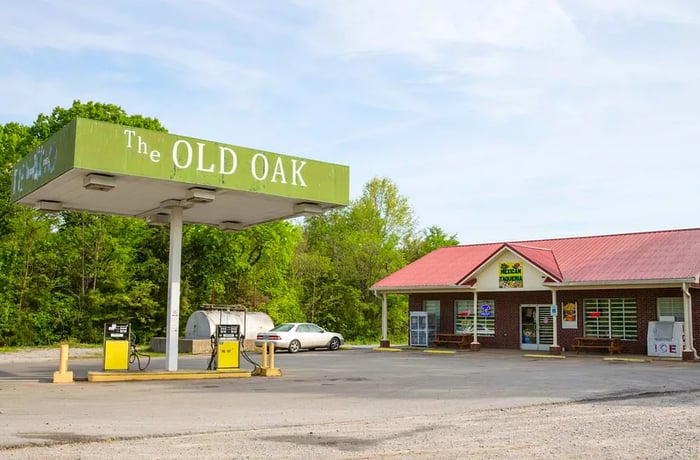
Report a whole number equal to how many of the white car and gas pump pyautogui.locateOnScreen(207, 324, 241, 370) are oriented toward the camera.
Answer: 1

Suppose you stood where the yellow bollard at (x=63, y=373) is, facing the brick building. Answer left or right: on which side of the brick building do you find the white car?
left

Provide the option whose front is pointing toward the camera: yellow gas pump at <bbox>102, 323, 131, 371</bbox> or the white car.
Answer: the yellow gas pump

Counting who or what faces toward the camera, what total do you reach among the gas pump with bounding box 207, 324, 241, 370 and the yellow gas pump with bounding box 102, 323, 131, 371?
2

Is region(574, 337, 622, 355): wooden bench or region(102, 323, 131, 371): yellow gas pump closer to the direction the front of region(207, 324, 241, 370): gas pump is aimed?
the yellow gas pump

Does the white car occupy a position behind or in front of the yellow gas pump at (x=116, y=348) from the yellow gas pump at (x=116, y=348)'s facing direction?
behind

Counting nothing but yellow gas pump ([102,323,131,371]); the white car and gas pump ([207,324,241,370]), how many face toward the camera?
2

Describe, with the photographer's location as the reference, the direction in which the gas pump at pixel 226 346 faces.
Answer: facing the viewer

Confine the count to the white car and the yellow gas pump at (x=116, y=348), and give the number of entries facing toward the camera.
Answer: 1

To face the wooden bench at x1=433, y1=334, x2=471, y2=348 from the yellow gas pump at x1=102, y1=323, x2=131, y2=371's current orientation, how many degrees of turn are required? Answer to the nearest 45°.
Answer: approximately 135° to its left

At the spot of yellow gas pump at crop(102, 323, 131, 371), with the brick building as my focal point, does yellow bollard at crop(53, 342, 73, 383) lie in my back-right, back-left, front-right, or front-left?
back-right

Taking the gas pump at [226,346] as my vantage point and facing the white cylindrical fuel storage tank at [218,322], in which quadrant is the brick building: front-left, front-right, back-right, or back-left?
front-right

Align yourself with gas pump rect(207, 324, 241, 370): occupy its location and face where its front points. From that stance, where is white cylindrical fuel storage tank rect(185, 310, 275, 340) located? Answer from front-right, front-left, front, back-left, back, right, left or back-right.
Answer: back

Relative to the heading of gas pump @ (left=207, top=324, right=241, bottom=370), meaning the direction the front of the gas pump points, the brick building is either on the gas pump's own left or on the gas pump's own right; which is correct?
on the gas pump's own left

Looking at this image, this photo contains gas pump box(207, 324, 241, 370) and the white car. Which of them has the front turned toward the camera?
the gas pump
